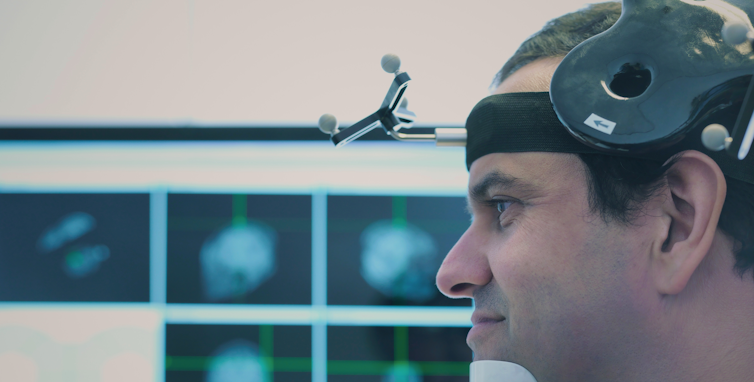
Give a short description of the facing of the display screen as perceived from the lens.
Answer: facing the viewer
